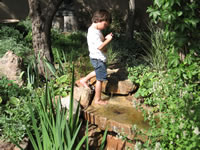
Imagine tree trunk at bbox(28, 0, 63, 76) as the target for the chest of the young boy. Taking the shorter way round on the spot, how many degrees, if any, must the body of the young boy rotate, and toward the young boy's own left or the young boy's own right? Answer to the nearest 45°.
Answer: approximately 135° to the young boy's own left

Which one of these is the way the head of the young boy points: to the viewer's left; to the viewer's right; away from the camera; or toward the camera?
to the viewer's right

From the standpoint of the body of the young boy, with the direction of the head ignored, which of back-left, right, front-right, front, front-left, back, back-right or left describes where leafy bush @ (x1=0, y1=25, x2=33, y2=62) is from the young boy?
back-left

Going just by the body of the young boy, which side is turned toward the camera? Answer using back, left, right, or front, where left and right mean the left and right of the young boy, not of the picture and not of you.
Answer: right

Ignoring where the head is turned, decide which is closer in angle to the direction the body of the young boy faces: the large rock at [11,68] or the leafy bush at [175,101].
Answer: the leafy bush
